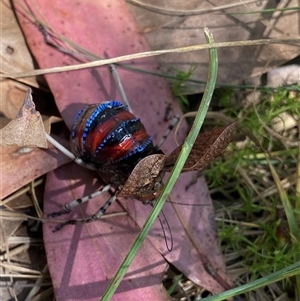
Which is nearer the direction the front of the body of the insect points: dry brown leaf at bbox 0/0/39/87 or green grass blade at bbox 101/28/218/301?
the green grass blade

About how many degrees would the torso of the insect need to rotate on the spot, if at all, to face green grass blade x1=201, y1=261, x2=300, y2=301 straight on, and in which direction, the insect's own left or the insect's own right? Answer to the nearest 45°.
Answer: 0° — it already faces it

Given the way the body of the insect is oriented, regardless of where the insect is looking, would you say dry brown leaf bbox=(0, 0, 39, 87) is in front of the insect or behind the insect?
behind

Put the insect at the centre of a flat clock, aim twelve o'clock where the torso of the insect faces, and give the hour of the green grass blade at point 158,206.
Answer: The green grass blade is roughly at 1 o'clock from the insect.

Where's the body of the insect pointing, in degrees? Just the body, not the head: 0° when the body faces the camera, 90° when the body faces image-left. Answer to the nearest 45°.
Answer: approximately 315°

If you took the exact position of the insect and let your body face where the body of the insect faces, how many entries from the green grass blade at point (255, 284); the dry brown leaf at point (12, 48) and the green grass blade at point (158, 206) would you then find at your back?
1
